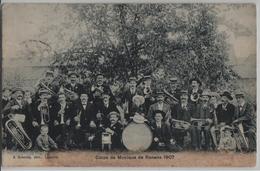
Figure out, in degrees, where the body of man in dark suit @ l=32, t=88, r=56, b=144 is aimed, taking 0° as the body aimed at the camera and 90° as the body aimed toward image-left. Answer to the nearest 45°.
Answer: approximately 0°

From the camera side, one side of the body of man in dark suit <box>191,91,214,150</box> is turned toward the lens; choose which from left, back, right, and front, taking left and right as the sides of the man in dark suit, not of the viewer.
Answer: front

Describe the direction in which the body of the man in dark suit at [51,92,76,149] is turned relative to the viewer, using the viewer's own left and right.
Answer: facing the viewer

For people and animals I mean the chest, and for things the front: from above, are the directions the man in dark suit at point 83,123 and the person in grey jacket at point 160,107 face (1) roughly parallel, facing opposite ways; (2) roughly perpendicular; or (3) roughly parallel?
roughly parallel

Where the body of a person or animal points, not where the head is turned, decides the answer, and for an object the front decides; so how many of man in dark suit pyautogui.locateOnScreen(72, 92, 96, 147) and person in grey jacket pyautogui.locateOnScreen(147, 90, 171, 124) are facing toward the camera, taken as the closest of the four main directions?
2

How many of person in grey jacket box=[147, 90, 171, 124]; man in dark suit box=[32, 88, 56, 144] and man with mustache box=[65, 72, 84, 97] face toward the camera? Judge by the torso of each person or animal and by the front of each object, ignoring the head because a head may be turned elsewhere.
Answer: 3

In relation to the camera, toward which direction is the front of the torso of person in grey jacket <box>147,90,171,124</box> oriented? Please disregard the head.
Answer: toward the camera

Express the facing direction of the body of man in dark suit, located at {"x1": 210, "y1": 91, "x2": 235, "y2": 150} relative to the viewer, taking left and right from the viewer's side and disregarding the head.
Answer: facing the viewer and to the left of the viewer

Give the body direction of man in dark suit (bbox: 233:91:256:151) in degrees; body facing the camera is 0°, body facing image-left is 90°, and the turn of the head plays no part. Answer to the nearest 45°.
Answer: approximately 45°
